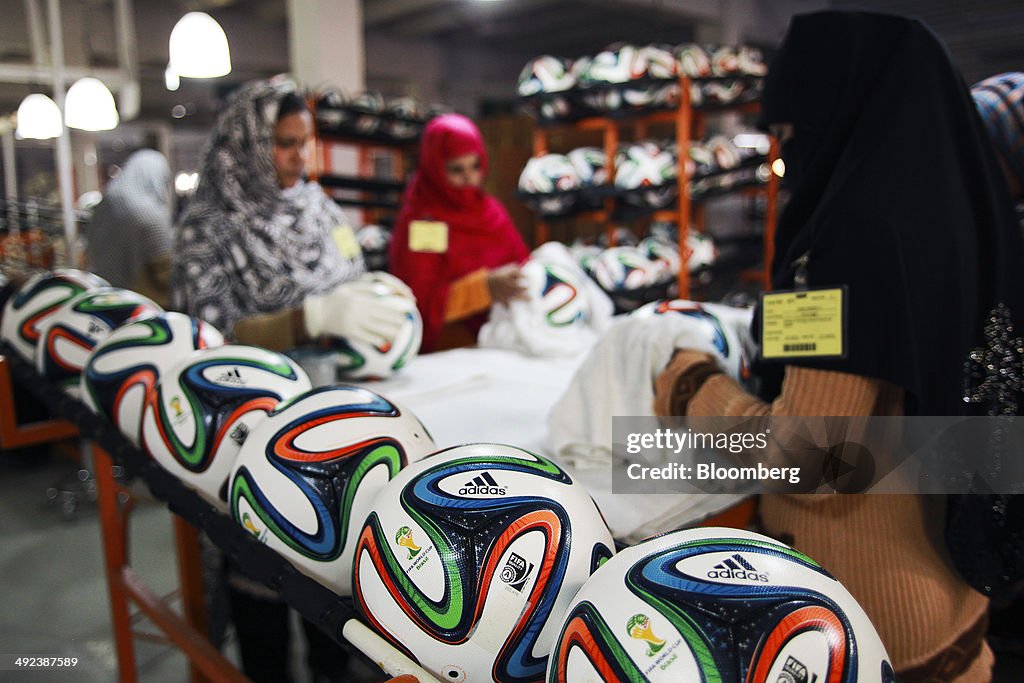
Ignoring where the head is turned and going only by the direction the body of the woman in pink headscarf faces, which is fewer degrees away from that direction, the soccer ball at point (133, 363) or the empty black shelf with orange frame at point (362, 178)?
the soccer ball

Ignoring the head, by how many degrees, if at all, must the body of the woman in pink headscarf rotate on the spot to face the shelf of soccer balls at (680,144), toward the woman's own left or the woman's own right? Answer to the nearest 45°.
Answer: approximately 90° to the woman's own left

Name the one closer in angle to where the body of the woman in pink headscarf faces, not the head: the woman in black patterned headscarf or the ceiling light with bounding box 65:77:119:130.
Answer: the woman in black patterned headscarf

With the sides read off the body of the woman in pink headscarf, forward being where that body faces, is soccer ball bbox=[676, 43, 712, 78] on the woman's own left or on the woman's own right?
on the woman's own left

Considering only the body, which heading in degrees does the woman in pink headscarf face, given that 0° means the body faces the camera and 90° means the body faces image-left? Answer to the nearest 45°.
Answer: approximately 315°

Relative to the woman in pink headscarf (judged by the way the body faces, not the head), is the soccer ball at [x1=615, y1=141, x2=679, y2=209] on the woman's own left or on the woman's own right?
on the woman's own left

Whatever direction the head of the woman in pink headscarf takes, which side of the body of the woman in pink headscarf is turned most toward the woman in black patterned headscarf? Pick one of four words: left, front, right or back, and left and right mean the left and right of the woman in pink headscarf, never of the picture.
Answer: right

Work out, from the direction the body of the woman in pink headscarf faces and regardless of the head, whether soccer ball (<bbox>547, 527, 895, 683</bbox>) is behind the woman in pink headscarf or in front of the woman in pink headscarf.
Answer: in front

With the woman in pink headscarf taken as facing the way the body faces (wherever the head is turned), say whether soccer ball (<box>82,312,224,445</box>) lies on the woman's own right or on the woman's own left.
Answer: on the woman's own right

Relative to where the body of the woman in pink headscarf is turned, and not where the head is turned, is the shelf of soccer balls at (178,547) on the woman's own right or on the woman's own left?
on the woman's own right

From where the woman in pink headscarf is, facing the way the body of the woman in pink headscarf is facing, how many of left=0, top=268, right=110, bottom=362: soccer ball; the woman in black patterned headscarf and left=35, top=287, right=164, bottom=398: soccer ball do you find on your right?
3

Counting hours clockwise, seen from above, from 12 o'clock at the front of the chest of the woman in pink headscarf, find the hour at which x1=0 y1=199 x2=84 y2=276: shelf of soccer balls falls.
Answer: The shelf of soccer balls is roughly at 5 o'clock from the woman in pink headscarf.

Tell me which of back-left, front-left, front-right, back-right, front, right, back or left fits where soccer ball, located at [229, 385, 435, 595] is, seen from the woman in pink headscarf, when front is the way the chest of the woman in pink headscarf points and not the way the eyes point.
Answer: front-right

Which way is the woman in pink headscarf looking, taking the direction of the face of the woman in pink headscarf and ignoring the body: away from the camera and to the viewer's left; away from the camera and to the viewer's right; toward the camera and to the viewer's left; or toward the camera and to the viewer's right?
toward the camera and to the viewer's right

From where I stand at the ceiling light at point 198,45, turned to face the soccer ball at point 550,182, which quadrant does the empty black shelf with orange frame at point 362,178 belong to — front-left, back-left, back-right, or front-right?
front-left
